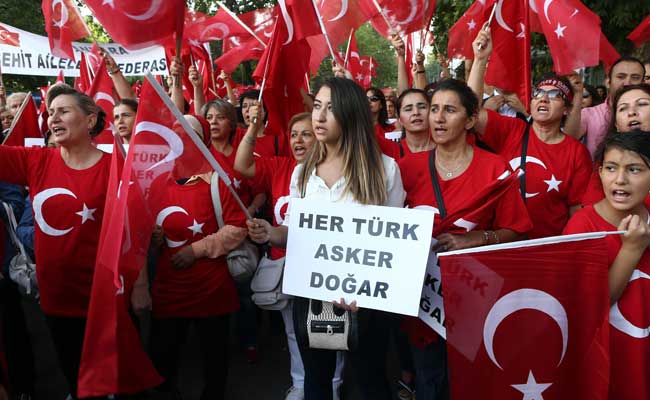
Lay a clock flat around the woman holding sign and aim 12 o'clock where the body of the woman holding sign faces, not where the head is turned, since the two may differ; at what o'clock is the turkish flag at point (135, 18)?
The turkish flag is roughly at 3 o'clock from the woman holding sign.

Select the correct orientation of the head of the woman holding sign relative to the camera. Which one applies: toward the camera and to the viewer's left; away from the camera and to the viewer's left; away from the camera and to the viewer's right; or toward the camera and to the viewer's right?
toward the camera and to the viewer's left

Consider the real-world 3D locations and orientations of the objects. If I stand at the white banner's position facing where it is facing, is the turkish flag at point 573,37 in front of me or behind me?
in front

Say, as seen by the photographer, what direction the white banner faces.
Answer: facing the viewer

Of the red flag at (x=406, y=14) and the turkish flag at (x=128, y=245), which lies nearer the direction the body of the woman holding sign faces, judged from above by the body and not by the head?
the turkish flag

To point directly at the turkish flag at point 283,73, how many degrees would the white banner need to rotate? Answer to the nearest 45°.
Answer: approximately 45° to its left

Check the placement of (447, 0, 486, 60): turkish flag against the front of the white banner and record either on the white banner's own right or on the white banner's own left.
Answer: on the white banner's own left

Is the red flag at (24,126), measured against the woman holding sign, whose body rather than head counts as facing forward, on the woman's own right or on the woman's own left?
on the woman's own right

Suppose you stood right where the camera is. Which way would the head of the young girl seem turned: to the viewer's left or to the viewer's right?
to the viewer's left

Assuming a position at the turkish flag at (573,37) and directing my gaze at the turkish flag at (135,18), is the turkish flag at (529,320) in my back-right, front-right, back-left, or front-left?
front-left

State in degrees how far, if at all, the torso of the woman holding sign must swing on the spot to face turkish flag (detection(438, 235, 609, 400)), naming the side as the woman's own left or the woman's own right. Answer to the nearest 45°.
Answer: approximately 90° to the woman's own left

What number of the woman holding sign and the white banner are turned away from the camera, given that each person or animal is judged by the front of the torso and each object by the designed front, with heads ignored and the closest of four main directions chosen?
0

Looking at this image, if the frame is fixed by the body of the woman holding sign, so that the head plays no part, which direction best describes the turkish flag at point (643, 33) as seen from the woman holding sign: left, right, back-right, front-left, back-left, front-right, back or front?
back

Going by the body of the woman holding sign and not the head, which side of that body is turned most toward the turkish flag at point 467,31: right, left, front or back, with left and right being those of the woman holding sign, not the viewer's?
back

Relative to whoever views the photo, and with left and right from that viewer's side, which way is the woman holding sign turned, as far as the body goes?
facing the viewer and to the left of the viewer

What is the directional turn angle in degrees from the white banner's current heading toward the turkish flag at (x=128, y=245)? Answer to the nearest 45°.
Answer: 0° — it already faces it

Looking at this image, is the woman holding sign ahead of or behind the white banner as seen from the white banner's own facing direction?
ahead
